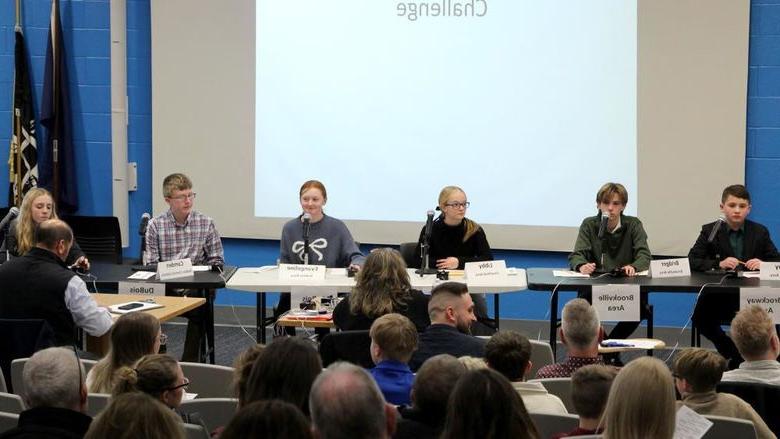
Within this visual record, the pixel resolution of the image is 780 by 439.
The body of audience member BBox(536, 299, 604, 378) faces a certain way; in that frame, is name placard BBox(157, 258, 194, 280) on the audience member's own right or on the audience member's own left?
on the audience member's own left

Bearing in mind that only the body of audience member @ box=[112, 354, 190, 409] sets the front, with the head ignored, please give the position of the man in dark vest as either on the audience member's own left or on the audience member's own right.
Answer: on the audience member's own left

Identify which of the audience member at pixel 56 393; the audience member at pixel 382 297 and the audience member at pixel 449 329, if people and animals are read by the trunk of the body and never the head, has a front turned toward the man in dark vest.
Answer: the audience member at pixel 56 393

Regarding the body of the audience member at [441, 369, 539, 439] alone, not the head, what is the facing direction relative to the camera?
away from the camera

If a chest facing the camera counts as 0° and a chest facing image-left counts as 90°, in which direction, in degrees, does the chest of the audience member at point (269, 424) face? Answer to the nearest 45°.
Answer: approximately 180°

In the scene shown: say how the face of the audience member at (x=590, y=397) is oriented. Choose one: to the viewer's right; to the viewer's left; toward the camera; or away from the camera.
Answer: away from the camera

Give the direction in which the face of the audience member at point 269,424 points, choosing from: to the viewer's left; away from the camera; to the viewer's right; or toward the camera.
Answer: away from the camera

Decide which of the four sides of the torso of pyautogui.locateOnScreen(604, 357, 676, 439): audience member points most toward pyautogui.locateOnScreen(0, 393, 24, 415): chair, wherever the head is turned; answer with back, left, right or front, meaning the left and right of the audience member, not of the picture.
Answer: left

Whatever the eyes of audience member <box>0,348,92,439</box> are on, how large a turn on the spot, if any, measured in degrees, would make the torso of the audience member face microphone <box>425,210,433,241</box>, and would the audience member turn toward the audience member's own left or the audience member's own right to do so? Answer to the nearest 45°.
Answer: approximately 45° to the audience member's own right

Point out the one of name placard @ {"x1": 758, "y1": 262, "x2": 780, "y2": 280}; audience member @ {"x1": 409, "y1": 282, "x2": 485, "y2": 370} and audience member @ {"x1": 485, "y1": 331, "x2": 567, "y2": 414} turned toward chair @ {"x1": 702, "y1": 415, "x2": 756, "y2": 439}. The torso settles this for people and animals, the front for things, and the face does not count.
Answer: the name placard

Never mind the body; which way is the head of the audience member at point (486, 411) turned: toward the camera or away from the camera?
away from the camera

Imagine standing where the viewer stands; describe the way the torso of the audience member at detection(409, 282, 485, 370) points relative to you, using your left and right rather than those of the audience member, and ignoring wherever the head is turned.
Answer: facing away from the viewer and to the right of the viewer

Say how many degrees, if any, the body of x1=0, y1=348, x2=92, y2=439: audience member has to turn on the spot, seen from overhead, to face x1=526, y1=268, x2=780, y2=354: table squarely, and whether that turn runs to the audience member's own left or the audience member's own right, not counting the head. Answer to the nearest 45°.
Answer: approximately 45° to the audience member's own right

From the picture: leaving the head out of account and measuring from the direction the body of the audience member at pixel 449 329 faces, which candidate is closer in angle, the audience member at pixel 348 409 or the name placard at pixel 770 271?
the name placard

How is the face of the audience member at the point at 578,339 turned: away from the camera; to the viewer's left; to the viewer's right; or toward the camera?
away from the camera

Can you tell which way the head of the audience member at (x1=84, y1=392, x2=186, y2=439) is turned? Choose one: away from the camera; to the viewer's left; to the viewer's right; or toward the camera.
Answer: away from the camera

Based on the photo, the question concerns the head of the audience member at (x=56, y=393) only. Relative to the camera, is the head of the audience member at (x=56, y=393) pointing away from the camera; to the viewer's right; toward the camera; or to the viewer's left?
away from the camera

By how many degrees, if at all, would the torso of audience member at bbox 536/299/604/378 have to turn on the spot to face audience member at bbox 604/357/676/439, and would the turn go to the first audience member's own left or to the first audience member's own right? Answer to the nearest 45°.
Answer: approximately 180°

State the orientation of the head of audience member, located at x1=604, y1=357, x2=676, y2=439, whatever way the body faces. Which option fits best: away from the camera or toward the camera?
away from the camera
